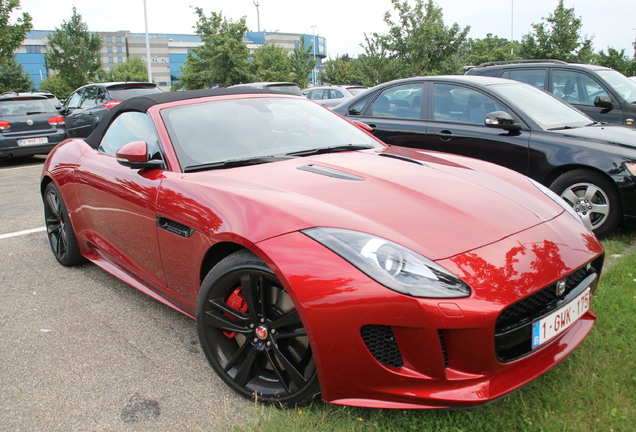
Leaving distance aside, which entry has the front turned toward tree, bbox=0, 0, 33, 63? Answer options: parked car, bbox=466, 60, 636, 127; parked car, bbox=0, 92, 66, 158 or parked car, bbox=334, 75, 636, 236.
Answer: parked car, bbox=0, 92, 66, 158

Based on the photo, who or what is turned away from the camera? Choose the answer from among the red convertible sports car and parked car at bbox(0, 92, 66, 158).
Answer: the parked car

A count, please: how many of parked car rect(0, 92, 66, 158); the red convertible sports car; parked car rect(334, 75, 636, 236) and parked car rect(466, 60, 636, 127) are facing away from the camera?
1

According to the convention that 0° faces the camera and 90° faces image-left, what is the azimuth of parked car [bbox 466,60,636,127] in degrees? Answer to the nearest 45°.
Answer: approximately 315°

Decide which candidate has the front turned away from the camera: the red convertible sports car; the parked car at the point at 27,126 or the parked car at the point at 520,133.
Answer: the parked car at the point at 27,126

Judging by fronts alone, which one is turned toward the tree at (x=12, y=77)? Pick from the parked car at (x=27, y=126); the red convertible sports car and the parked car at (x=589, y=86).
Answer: the parked car at (x=27, y=126)

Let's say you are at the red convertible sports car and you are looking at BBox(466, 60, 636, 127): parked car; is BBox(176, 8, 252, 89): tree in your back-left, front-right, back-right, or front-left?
front-left

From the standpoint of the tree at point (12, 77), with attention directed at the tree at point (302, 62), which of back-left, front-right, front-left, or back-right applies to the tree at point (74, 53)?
front-left

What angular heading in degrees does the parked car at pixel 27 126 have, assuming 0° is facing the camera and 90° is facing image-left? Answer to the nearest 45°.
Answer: approximately 180°

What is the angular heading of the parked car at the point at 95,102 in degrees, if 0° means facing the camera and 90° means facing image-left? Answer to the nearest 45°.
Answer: approximately 135°

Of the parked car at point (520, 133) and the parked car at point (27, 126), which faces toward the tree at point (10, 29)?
the parked car at point (27, 126)

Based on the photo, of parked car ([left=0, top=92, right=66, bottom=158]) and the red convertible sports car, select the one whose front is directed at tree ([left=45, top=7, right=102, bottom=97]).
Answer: the parked car
